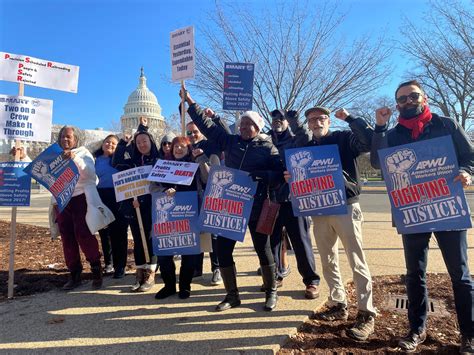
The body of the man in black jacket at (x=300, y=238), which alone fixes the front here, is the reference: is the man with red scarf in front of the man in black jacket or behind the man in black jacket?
in front

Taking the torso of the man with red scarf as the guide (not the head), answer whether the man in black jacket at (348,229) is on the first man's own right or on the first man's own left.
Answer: on the first man's own right

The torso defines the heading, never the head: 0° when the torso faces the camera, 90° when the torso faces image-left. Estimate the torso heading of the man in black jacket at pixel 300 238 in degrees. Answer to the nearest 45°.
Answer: approximately 0°

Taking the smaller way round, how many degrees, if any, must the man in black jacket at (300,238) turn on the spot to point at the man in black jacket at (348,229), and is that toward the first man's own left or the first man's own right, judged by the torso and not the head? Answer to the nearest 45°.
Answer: approximately 45° to the first man's own left

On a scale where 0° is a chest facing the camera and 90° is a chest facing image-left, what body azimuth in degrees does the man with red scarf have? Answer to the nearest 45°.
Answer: approximately 0°
